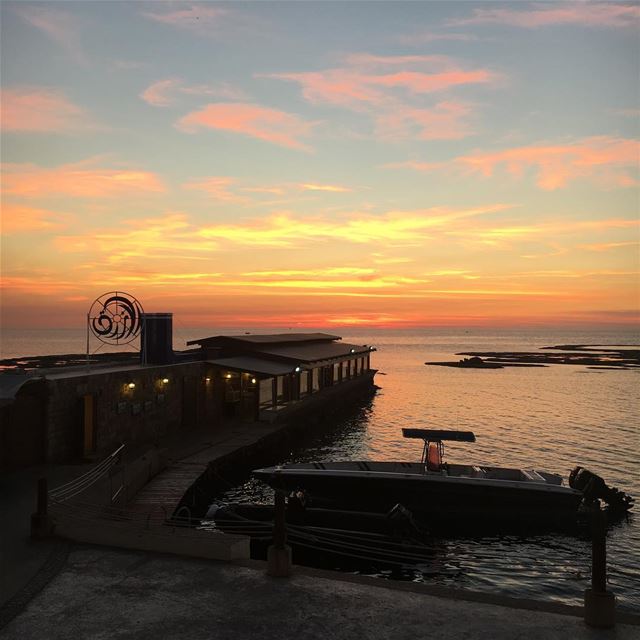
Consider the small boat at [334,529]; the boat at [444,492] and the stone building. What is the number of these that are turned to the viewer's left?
2

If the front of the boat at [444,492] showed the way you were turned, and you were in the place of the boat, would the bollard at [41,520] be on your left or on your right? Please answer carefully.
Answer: on your left

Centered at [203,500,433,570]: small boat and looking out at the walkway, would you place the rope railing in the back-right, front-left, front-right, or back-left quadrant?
front-left

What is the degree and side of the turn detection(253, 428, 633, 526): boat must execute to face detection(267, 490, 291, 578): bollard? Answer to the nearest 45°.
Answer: approximately 90° to its left

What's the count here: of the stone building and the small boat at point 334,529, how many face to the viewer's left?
1

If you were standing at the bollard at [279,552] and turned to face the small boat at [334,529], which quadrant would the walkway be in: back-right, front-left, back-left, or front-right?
front-left

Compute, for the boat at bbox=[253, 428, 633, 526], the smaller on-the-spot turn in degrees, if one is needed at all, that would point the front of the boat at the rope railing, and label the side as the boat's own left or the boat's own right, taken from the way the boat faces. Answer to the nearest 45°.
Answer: approximately 45° to the boat's own left

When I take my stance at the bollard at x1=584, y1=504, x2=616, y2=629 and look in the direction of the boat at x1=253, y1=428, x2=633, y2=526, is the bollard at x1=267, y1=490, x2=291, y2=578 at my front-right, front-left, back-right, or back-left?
front-left

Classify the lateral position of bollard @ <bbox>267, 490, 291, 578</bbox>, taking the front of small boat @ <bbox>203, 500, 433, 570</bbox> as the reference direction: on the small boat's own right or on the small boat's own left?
on the small boat's own left

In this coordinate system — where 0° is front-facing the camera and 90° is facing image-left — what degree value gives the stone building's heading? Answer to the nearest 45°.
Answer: approximately 315°

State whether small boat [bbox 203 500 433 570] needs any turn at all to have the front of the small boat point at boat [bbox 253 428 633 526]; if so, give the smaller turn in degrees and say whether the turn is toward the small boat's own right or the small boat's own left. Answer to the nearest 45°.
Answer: approximately 135° to the small boat's own right

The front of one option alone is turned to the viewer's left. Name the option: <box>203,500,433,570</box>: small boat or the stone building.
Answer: the small boat

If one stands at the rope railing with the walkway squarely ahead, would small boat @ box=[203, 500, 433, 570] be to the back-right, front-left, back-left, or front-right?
front-right

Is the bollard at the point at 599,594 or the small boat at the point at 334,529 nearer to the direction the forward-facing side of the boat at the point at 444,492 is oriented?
the small boat

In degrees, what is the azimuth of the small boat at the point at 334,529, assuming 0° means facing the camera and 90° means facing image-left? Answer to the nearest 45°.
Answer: approximately 90°

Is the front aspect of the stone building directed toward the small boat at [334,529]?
yes

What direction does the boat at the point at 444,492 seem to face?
to the viewer's left
